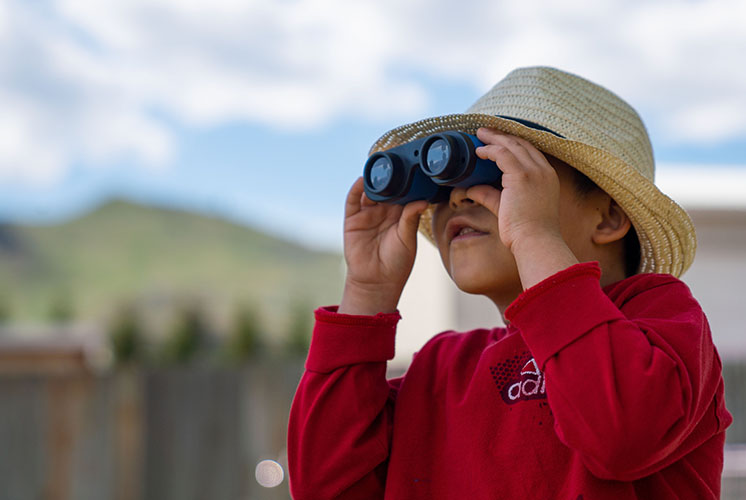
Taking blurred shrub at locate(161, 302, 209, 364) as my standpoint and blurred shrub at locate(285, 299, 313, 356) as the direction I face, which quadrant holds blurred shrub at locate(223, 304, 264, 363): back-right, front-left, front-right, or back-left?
front-right

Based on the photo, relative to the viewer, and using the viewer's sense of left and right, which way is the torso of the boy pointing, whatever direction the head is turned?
facing the viewer and to the left of the viewer

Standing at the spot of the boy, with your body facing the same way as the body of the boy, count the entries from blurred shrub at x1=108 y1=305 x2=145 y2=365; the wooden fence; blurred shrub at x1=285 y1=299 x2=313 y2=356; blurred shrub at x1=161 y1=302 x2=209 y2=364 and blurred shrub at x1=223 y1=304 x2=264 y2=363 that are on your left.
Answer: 0

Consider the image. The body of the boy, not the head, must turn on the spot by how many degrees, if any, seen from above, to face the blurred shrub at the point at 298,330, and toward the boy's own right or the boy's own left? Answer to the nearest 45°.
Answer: approximately 135° to the boy's own right

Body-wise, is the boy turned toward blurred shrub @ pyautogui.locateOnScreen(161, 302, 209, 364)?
no

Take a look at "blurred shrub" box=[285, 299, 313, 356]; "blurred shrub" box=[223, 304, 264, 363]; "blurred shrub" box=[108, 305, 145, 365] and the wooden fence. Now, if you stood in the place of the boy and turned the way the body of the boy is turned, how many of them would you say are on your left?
0

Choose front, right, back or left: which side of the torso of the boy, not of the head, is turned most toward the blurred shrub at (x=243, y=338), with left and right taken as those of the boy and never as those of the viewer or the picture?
right

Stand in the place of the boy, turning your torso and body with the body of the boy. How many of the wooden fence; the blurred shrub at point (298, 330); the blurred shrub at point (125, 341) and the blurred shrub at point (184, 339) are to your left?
0

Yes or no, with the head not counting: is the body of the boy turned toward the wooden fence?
no

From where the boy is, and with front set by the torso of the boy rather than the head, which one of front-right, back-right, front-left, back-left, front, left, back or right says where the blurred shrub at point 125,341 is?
right

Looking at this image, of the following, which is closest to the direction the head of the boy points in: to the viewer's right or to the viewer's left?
to the viewer's left

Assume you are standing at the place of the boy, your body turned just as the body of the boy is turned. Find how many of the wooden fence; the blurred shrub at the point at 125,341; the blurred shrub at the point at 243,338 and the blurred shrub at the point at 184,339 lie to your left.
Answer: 0
